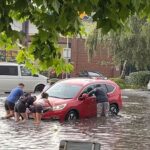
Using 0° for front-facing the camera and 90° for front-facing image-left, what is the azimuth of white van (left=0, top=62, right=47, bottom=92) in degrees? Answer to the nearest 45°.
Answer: approximately 270°

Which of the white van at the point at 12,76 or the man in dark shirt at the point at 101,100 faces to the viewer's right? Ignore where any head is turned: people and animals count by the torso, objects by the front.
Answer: the white van

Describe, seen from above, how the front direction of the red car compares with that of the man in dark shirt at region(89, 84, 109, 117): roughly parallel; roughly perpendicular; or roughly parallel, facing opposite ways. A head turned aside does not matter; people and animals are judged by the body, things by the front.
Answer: roughly perpendicular

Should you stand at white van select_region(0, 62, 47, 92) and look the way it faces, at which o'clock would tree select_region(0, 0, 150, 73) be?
The tree is roughly at 3 o'clock from the white van.

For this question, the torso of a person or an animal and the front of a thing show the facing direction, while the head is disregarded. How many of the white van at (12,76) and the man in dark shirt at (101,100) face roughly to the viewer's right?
1

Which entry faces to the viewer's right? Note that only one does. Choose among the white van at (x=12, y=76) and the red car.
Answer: the white van

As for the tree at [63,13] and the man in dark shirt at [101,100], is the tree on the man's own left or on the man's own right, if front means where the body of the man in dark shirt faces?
on the man's own left

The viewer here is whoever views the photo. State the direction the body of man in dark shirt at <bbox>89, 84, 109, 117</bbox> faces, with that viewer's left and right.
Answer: facing away from the viewer and to the left of the viewer

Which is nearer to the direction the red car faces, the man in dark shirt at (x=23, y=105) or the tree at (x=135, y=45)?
the man in dark shirt

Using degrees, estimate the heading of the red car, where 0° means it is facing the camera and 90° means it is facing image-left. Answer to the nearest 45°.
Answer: approximately 45°

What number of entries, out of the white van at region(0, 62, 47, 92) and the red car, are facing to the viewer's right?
1

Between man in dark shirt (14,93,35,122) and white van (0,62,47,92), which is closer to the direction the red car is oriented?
the man in dark shirt
